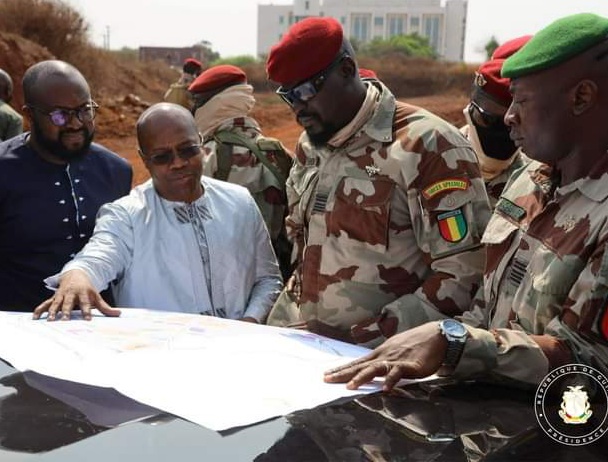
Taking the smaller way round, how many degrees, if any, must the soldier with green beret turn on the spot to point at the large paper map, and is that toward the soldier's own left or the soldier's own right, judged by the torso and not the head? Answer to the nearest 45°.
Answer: approximately 45° to the soldier's own right

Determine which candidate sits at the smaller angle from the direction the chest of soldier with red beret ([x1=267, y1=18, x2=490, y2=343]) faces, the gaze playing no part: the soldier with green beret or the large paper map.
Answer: the large paper map

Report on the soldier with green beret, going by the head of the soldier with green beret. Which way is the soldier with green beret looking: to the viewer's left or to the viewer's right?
to the viewer's left

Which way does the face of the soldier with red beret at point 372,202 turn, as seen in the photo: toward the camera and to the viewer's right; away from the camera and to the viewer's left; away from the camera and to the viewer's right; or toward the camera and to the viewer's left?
toward the camera and to the viewer's left

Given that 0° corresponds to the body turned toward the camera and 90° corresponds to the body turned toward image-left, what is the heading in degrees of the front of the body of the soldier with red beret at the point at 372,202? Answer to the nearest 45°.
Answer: approximately 45°

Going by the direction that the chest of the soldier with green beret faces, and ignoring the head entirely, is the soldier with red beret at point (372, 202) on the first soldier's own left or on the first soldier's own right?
on the first soldier's own right

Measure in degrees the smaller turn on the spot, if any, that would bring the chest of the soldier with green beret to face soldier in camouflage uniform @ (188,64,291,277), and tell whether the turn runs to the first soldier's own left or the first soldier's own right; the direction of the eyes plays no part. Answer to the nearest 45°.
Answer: approximately 90° to the first soldier's own right

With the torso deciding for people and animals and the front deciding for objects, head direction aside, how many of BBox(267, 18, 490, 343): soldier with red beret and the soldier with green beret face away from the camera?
0

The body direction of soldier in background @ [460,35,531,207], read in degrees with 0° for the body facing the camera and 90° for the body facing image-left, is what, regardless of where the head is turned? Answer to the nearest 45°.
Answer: approximately 45°

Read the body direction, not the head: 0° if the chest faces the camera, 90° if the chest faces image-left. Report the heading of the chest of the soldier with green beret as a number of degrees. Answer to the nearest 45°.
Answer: approximately 45°
